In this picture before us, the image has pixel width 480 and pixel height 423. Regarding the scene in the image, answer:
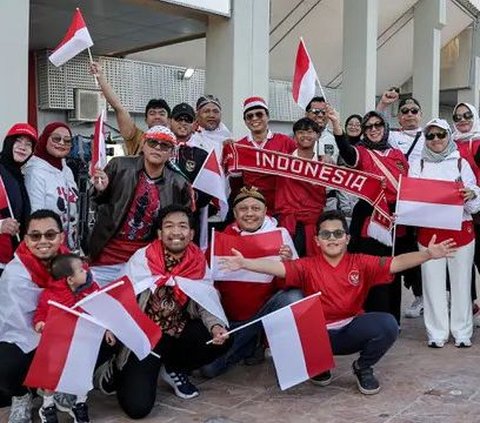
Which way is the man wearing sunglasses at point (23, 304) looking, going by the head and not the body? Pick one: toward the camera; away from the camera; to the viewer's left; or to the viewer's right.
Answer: toward the camera

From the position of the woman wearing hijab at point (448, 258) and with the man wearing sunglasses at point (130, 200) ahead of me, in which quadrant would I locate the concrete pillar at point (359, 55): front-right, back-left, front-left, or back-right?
back-right

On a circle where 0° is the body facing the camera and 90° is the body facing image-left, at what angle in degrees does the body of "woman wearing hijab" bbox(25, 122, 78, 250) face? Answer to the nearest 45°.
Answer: approximately 315°

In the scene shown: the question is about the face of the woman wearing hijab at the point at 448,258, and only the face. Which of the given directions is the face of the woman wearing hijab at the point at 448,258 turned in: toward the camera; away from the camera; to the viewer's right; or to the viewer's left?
toward the camera

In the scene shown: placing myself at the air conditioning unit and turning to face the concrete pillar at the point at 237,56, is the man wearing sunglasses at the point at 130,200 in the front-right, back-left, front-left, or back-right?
front-right

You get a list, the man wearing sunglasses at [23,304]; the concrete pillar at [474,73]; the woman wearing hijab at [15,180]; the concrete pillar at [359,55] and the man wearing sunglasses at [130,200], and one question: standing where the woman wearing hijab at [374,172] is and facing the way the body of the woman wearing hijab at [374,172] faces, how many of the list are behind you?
2

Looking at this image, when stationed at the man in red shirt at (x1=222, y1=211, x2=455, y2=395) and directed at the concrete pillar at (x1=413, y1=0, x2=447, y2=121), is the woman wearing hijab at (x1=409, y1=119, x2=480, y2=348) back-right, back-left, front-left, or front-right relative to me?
front-right

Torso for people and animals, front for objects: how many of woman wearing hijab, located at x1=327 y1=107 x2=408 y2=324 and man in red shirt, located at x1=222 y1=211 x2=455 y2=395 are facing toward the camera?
2

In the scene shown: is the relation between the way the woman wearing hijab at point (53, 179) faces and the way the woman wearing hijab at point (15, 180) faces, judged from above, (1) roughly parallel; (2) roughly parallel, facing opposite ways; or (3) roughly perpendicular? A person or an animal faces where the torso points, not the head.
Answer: roughly parallel

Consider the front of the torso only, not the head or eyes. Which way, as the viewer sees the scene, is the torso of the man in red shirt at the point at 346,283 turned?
toward the camera

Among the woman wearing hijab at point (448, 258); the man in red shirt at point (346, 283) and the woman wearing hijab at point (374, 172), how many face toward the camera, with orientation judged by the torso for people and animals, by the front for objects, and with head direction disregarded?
3

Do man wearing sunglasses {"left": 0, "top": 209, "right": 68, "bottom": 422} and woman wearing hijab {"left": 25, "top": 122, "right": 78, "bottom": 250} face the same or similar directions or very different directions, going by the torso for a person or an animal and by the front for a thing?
same or similar directions

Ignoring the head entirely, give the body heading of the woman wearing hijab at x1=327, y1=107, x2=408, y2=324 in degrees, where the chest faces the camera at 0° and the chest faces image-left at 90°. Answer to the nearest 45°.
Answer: approximately 0°

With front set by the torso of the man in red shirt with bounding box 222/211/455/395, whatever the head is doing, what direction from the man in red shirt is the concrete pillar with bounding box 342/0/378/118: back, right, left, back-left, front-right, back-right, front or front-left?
back

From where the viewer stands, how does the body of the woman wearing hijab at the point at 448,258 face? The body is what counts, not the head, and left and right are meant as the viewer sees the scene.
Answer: facing the viewer
